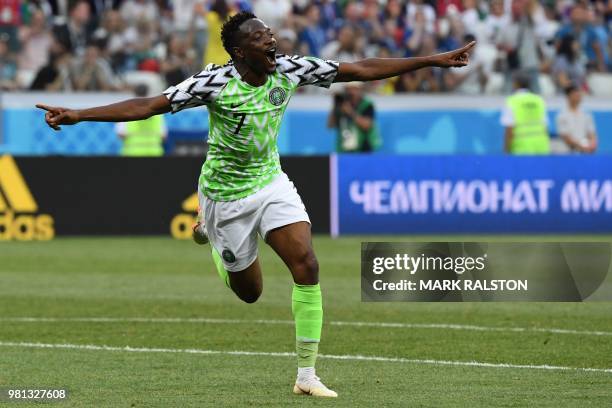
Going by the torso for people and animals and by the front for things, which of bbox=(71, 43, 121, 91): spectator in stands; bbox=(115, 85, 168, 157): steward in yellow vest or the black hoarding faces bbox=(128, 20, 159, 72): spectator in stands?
the steward in yellow vest

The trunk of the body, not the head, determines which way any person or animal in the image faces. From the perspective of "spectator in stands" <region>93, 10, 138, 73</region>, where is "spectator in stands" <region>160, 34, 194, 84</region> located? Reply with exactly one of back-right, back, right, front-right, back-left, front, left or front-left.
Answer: front-left

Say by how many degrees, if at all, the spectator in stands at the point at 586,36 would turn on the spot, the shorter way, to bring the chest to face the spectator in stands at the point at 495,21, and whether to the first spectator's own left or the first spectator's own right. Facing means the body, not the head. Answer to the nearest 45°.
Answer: approximately 90° to the first spectator's own right

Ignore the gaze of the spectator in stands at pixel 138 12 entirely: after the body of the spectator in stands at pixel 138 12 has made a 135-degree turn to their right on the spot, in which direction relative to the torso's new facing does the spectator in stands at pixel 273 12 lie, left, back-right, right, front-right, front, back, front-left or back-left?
back-right

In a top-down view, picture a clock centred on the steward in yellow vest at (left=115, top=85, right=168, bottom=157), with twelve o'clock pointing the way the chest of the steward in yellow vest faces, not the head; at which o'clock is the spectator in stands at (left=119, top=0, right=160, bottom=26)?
The spectator in stands is roughly at 12 o'clock from the steward in yellow vest.

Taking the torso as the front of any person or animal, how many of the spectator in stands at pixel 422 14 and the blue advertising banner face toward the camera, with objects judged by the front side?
2

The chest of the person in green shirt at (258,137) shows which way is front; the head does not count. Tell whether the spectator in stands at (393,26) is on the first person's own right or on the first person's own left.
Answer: on the first person's own left

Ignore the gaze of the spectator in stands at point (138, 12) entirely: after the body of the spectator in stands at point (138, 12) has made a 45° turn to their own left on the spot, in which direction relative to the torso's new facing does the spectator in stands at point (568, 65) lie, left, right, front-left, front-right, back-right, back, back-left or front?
front-left

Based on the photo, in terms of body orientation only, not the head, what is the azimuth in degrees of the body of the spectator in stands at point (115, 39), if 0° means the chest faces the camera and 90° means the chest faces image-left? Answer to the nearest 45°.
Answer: approximately 0°

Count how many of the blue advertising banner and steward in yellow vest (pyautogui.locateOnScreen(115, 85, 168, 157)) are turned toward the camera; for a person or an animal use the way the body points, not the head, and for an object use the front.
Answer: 1

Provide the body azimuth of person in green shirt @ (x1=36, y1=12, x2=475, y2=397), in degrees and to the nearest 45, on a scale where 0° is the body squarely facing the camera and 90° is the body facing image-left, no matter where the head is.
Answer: approximately 315°
